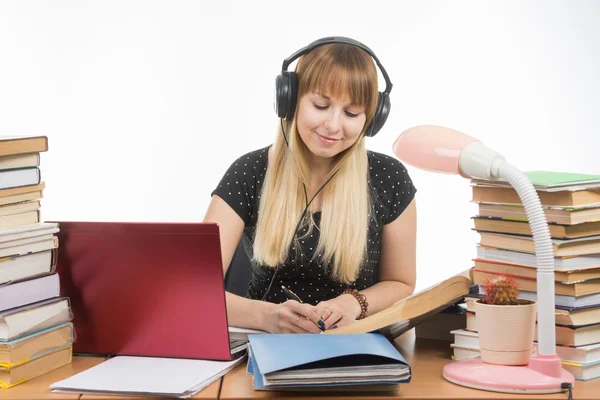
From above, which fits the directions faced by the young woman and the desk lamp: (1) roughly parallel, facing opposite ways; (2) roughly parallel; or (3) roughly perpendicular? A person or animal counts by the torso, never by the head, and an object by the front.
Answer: roughly perpendicular

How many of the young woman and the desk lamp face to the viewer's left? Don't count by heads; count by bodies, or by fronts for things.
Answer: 1

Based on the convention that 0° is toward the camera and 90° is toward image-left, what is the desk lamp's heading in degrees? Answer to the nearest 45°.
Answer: approximately 90°

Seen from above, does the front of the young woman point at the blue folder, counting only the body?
yes

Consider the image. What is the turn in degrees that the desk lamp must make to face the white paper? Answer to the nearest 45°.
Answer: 0° — it already faces it

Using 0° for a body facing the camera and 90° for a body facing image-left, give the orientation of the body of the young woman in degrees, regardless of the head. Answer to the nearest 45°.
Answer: approximately 0°
